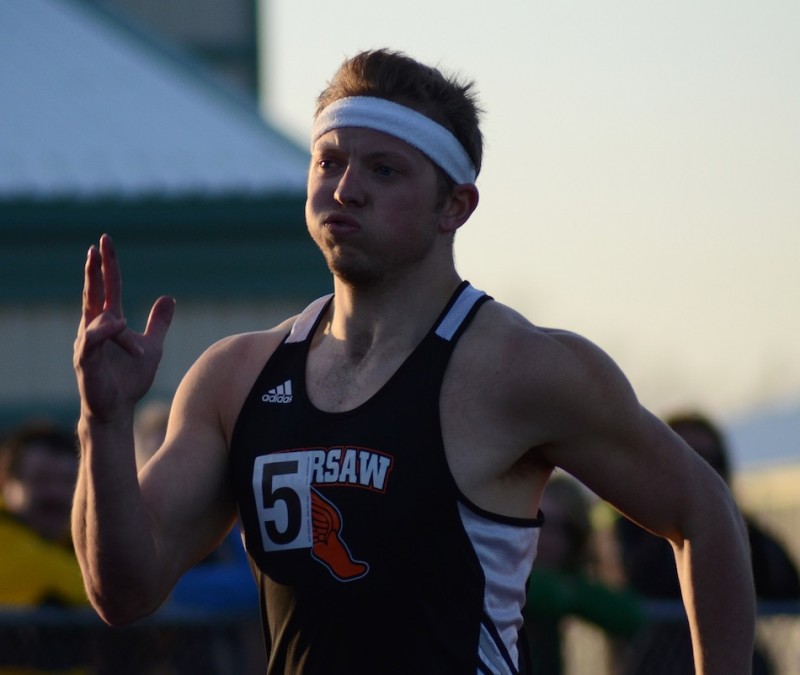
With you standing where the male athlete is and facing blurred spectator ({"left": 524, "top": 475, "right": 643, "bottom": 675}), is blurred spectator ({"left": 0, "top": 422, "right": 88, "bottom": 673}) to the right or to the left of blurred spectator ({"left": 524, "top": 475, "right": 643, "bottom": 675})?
left

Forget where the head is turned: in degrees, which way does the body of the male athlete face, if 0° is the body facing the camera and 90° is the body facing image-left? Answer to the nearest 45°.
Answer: approximately 45°

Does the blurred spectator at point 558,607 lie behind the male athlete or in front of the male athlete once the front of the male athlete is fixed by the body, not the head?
behind

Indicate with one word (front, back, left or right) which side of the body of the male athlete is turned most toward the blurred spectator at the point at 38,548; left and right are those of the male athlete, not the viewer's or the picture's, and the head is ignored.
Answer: right

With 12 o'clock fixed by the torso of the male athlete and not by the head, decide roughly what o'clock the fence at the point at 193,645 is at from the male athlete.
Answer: The fence is roughly at 4 o'clock from the male athlete.

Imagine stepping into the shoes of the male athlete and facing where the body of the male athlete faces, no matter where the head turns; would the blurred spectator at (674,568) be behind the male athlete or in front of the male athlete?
behind

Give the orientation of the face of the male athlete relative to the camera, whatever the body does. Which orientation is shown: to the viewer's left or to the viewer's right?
to the viewer's left
